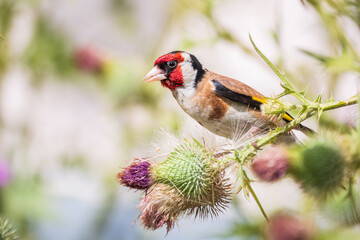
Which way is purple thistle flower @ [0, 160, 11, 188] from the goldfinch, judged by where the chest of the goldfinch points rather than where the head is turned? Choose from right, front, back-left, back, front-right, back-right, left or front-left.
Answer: front-right

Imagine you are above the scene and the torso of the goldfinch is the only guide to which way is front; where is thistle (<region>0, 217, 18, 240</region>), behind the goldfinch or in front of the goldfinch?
in front

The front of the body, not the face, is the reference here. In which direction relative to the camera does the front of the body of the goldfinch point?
to the viewer's left

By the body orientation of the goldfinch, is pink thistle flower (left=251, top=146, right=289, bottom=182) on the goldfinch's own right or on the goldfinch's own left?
on the goldfinch's own left

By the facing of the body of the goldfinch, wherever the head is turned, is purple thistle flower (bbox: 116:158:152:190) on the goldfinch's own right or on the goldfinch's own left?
on the goldfinch's own left
